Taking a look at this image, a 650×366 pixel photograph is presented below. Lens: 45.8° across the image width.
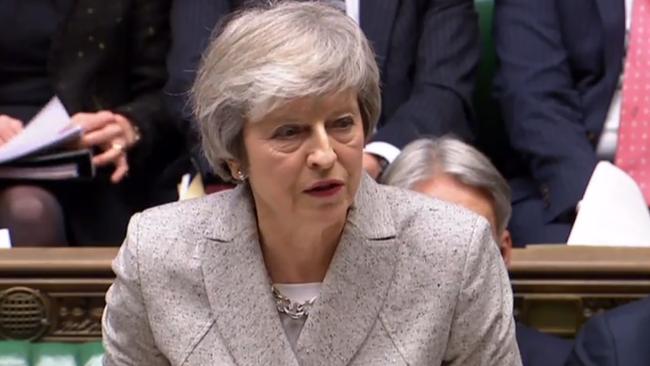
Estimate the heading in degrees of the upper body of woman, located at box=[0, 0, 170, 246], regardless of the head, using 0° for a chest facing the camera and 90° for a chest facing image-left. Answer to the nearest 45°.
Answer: approximately 45°

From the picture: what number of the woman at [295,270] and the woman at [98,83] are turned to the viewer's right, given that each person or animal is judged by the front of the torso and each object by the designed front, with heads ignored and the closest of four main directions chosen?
0

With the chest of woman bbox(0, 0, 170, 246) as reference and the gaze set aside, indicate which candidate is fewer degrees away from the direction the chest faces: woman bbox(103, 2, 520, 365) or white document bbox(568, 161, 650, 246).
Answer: the woman

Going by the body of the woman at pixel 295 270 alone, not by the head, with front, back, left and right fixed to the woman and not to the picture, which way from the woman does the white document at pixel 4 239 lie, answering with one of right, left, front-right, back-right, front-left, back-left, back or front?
back-right

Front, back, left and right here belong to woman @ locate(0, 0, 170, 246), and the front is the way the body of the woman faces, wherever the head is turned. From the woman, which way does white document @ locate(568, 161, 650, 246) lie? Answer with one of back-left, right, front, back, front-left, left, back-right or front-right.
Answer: left
